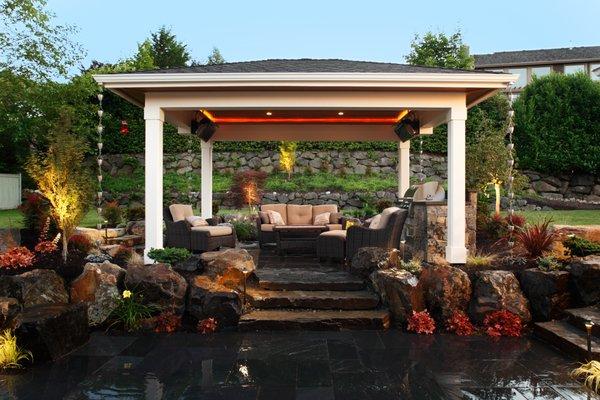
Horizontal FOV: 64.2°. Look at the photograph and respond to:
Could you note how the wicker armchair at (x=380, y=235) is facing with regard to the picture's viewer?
facing to the left of the viewer

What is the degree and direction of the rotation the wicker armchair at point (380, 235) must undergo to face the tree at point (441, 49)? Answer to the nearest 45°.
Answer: approximately 90° to its right

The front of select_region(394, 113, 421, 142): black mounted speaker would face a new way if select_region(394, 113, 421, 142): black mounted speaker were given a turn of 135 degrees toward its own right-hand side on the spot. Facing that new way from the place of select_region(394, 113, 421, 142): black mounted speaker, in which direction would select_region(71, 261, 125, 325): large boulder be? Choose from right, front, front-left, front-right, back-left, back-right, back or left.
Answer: back-left

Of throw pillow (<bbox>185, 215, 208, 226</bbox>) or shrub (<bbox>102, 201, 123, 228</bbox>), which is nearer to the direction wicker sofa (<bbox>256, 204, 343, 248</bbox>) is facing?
the throw pillow

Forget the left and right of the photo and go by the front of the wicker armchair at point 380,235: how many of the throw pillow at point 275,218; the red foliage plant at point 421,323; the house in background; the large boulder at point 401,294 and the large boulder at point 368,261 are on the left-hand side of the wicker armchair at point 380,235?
3

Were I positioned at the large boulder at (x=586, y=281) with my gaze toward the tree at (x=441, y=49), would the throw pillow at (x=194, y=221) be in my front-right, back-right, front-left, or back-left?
front-left

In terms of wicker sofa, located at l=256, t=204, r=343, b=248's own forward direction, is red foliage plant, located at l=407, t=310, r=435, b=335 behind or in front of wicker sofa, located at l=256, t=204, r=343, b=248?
in front

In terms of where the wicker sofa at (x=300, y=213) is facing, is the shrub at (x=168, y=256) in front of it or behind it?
in front

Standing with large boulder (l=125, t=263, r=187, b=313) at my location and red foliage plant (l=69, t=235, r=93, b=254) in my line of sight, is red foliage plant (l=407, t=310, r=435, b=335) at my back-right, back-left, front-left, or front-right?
back-right

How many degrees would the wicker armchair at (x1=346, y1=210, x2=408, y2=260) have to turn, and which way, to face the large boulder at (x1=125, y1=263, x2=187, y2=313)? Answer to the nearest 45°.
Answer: approximately 45° to its left

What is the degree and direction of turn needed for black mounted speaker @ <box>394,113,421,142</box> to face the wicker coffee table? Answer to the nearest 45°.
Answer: approximately 45° to its right

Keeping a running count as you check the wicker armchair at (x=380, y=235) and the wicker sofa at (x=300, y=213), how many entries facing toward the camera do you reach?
1

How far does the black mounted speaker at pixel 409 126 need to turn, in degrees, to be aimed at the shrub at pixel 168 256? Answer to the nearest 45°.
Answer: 0° — it already faces it

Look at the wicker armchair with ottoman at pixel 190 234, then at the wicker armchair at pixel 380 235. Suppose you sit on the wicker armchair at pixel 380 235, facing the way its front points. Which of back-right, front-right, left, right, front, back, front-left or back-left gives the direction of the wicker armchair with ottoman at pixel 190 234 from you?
front

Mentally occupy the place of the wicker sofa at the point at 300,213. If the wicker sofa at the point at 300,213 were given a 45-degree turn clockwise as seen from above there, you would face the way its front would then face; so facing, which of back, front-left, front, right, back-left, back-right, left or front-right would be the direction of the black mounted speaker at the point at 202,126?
front

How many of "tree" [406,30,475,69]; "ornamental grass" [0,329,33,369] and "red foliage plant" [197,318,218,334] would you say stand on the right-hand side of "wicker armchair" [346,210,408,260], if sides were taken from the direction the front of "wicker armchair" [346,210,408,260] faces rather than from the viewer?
1

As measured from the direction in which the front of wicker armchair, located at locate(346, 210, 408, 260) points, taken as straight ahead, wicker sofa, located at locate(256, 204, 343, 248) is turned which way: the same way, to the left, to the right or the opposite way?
to the left

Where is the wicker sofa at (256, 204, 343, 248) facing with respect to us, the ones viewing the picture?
facing the viewer

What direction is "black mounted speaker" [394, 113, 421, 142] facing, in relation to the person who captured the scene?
facing the viewer and to the left of the viewer
